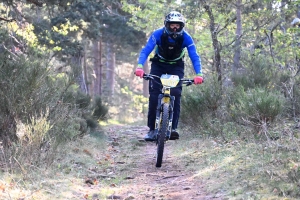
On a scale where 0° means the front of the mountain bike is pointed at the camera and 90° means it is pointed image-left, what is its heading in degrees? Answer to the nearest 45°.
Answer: approximately 0°

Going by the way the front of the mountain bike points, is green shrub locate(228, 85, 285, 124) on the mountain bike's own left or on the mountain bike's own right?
on the mountain bike's own left

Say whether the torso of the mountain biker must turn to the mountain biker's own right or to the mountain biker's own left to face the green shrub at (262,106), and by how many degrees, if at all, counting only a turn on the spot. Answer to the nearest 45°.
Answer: approximately 90° to the mountain biker's own left

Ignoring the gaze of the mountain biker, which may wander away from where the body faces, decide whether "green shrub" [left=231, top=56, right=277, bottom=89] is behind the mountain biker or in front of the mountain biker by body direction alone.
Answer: behind

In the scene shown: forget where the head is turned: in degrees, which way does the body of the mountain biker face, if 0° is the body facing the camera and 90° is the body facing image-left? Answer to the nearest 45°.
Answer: approximately 0°

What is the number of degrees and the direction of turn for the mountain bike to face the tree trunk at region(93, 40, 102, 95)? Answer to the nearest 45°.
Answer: approximately 180°

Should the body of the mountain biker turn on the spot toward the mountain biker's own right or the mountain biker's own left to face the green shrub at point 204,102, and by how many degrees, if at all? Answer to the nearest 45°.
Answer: approximately 180°

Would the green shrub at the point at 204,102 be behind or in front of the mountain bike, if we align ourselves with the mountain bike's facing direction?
behind
